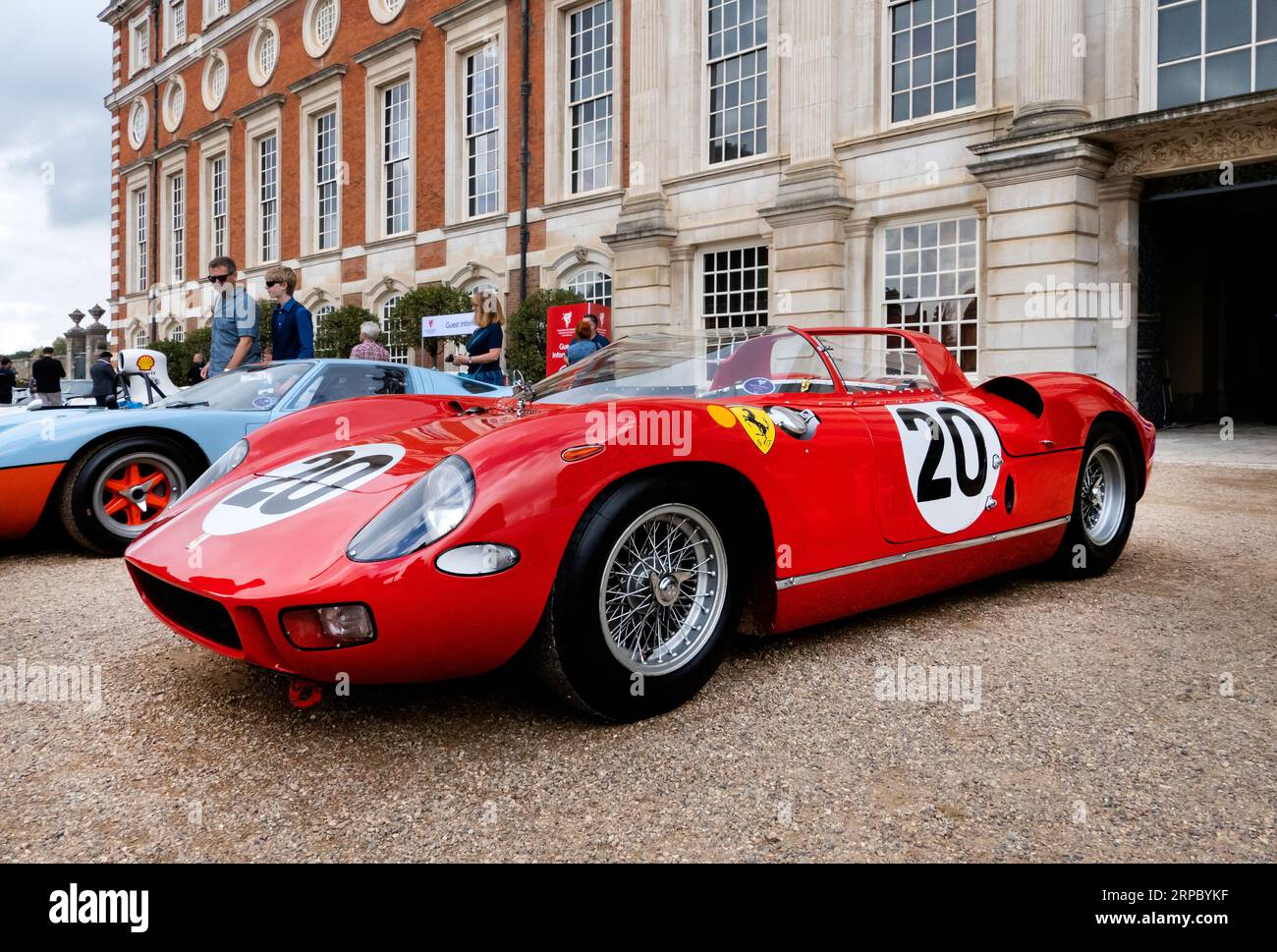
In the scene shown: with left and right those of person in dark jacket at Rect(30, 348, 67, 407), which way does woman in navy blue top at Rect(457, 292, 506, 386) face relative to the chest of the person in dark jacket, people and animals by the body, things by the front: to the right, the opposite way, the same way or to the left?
to the left

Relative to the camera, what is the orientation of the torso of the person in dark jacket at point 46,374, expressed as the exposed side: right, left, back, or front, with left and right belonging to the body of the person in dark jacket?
back

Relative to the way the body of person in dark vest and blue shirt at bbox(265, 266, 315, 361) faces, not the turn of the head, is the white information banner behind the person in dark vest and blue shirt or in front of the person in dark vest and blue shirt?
behind

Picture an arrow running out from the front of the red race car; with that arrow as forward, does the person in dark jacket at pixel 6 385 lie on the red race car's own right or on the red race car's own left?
on the red race car's own right

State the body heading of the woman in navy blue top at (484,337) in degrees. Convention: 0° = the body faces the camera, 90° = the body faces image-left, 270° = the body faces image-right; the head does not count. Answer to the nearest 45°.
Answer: approximately 90°
